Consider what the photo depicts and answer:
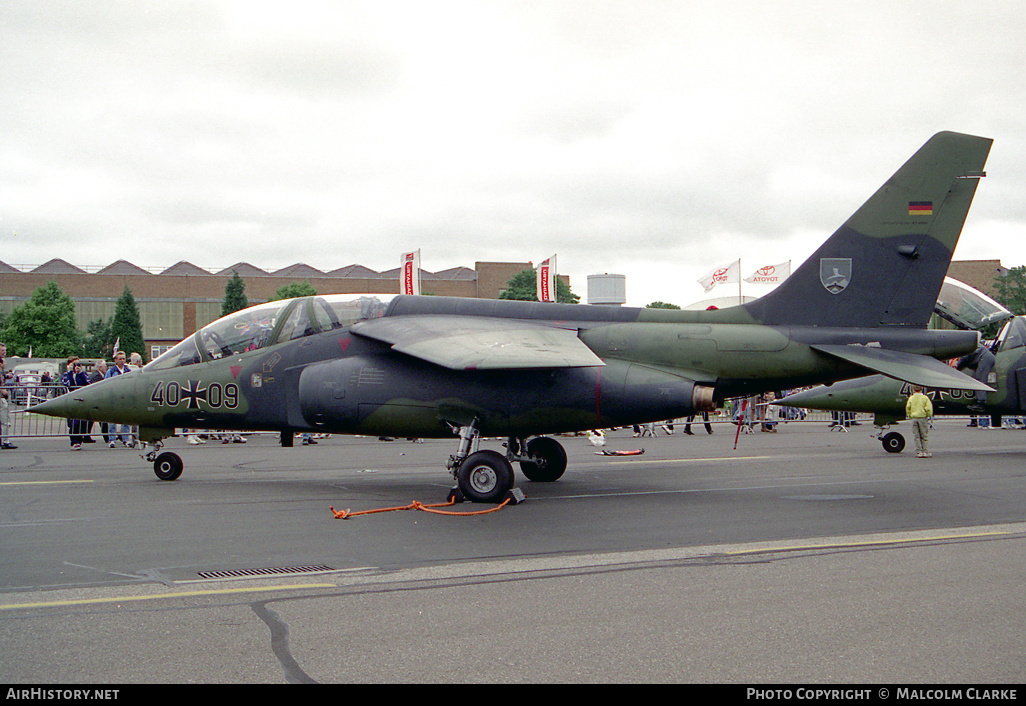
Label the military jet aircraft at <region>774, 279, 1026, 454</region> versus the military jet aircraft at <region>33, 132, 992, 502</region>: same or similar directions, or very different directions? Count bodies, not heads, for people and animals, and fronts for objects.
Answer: same or similar directions

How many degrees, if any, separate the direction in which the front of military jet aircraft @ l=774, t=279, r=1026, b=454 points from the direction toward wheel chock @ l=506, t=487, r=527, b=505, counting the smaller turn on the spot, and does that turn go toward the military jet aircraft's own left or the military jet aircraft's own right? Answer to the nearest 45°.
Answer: approximately 45° to the military jet aircraft's own left

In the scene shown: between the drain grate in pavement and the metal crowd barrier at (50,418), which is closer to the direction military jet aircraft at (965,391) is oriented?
the metal crowd barrier

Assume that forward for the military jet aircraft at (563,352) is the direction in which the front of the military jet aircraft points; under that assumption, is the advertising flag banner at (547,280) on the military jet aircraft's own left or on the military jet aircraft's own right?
on the military jet aircraft's own right

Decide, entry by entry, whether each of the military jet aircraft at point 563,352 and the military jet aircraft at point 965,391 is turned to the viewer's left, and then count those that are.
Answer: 2

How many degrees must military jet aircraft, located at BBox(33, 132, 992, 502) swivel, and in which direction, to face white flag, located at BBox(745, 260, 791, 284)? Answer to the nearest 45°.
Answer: approximately 90° to its right

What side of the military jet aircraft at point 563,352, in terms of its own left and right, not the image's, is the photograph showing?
left

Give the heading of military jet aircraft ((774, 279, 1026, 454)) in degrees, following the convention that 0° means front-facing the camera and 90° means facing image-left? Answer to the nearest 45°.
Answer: approximately 90°

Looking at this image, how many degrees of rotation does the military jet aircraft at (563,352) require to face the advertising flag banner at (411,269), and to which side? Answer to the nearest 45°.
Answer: approximately 90° to its right

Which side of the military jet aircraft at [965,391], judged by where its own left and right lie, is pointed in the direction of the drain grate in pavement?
left
